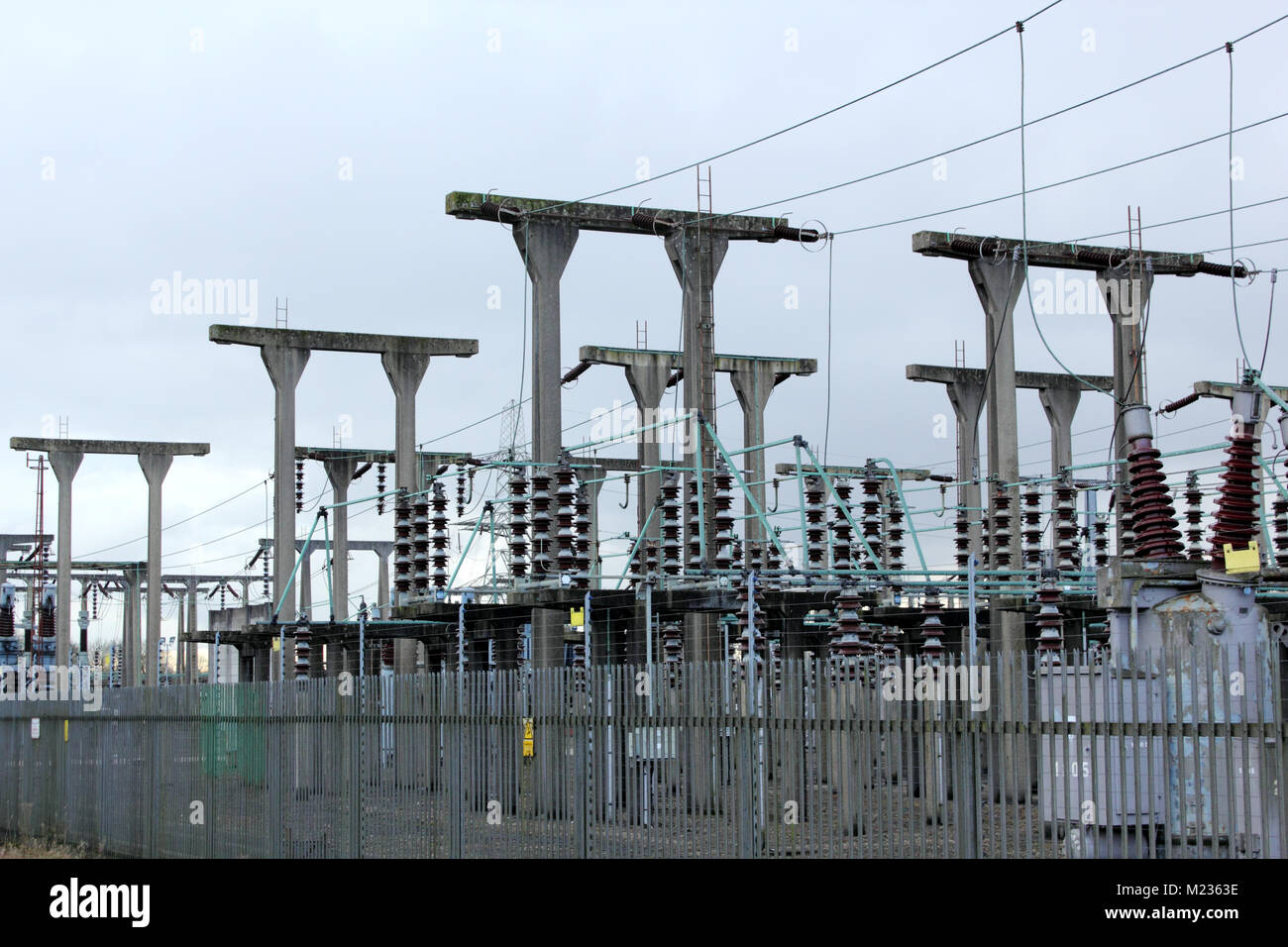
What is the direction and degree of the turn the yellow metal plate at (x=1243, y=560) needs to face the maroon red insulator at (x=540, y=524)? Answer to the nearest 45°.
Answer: approximately 135° to its right

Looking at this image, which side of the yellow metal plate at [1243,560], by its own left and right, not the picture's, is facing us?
front
